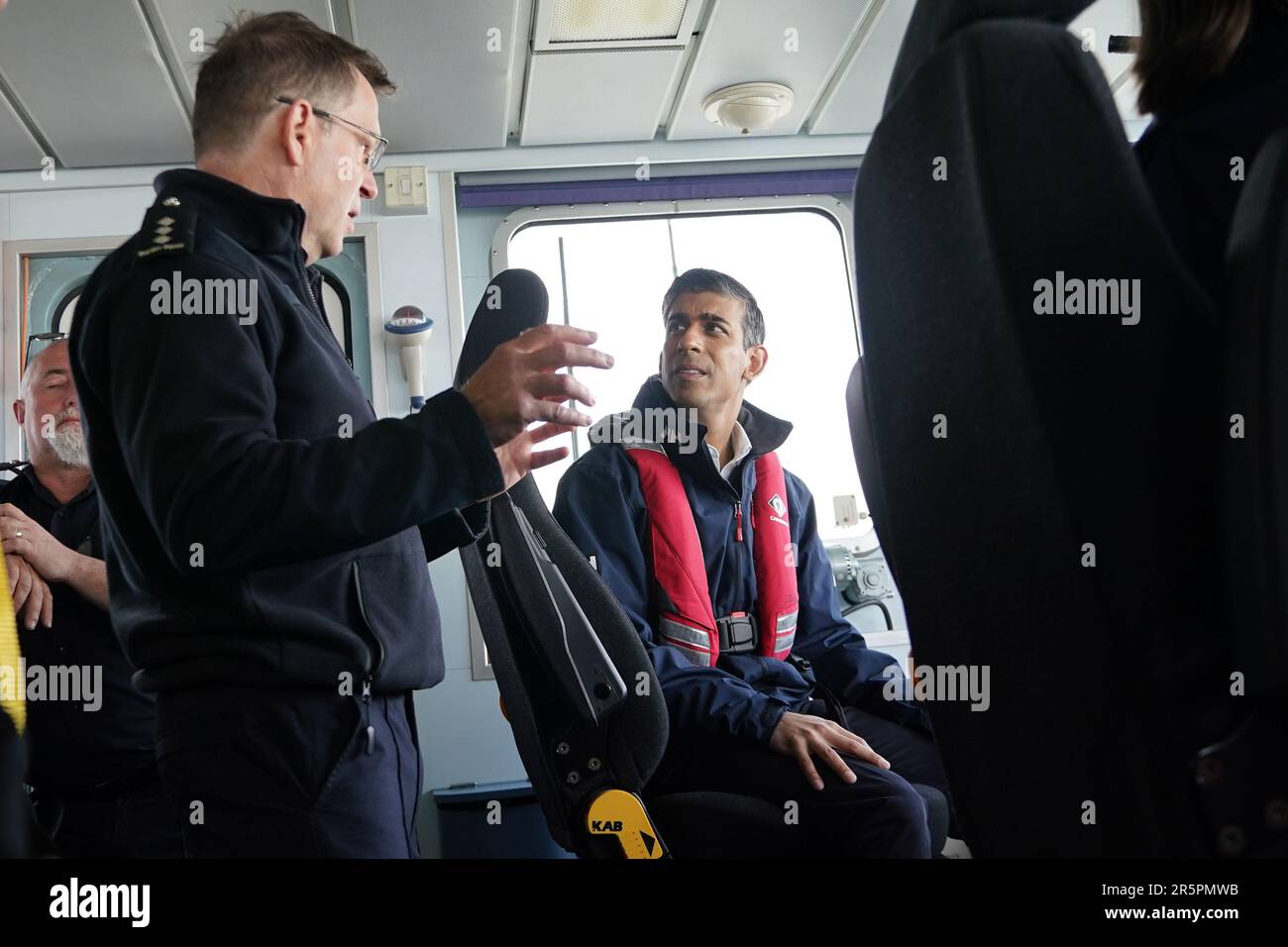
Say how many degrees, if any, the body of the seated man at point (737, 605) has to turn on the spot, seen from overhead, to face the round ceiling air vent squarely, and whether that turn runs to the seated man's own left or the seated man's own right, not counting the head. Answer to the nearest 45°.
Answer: approximately 135° to the seated man's own left

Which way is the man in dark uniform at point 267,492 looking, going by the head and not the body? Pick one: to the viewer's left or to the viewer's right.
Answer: to the viewer's right

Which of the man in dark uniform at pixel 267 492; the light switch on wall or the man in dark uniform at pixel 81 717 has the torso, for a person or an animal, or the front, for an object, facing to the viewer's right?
the man in dark uniform at pixel 267 492

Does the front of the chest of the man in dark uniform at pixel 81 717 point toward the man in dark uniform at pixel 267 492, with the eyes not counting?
yes

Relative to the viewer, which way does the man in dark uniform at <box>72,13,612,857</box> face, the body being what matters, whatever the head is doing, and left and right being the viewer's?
facing to the right of the viewer

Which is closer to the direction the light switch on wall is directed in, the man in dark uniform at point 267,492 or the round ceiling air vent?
the man in dark uniform

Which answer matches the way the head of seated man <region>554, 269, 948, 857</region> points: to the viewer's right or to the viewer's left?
to the viewer's left

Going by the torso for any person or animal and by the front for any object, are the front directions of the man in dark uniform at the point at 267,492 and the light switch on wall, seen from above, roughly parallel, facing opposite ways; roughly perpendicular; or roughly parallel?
roughly perpendicular

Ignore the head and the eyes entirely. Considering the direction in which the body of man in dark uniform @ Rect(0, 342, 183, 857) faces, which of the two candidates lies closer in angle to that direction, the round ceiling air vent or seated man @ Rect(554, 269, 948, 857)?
the seated man

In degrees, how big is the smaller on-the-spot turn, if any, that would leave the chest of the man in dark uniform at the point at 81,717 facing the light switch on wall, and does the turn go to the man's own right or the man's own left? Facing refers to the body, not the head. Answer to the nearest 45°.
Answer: approximately 135° to the man's own left

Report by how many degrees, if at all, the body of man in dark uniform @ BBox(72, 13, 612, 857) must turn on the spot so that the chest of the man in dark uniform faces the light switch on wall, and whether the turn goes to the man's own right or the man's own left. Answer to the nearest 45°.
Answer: approximately 90° to the man's own left
